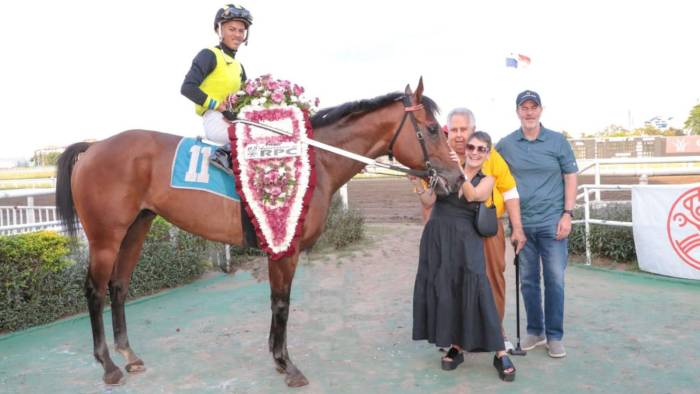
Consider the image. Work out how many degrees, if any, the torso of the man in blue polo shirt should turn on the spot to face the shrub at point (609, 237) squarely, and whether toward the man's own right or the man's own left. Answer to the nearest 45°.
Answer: approximately 180°

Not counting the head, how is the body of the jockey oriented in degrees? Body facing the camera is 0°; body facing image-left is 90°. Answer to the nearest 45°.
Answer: approximately 315°

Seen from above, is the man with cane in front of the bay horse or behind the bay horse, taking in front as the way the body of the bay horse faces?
in front

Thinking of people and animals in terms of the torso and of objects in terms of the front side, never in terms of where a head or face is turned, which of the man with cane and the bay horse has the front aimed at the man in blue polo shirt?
the bay horse

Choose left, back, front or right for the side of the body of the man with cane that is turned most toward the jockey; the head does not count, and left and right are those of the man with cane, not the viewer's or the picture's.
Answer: right

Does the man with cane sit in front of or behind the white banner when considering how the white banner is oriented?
in front

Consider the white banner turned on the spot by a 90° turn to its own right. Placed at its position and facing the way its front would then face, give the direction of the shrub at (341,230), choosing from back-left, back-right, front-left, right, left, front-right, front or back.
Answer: front

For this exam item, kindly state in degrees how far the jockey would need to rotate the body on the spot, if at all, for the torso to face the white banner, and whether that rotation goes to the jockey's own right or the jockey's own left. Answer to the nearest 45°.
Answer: approximately 45° to the jockey's own left

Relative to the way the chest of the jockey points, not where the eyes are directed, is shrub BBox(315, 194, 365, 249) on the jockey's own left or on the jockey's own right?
on the jockey's own left
